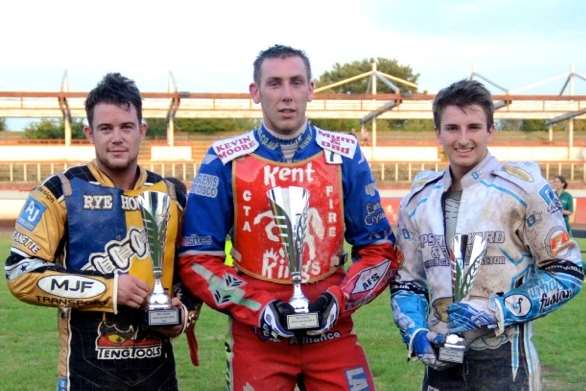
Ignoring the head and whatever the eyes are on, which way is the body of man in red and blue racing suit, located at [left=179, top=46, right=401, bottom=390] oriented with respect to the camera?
toward the camera

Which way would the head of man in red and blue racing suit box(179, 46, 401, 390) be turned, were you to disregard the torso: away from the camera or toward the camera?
toward the camera

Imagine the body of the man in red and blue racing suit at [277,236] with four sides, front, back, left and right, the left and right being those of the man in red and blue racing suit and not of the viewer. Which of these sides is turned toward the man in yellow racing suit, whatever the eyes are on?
right
